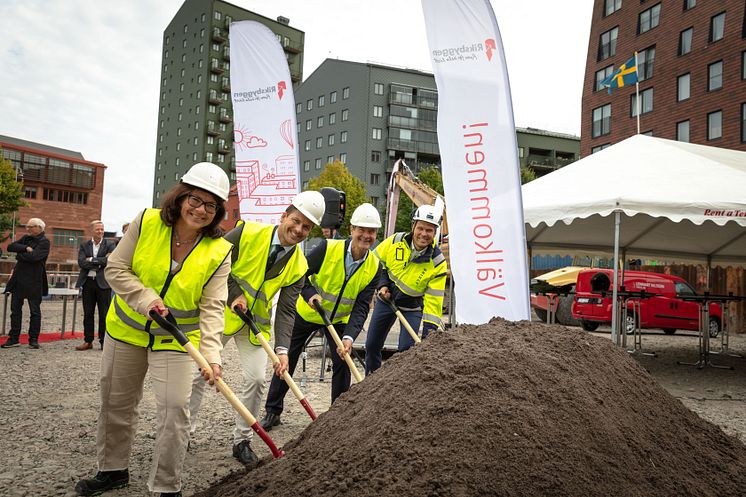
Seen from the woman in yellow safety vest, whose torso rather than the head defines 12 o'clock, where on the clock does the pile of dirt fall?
The pile of dirt is roughly at 10 o'clock from the woman in yellow safety vest.

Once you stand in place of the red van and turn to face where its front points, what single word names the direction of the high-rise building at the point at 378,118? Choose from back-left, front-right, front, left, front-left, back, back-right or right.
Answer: left

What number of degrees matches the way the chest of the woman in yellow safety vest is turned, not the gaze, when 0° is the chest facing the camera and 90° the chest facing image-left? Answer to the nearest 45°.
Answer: approximately 0°

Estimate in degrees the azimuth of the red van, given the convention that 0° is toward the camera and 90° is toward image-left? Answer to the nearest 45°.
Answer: approximately 225°

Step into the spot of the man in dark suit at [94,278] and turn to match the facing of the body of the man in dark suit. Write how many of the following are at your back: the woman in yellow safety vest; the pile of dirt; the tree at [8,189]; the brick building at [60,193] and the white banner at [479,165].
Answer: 2

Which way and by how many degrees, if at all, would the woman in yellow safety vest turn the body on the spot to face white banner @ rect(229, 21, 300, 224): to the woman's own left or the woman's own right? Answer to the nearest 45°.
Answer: approximately 180°

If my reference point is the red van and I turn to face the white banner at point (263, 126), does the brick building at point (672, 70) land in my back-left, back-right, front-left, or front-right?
back-right

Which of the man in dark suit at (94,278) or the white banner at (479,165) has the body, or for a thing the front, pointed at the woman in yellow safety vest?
the man in dark suit
